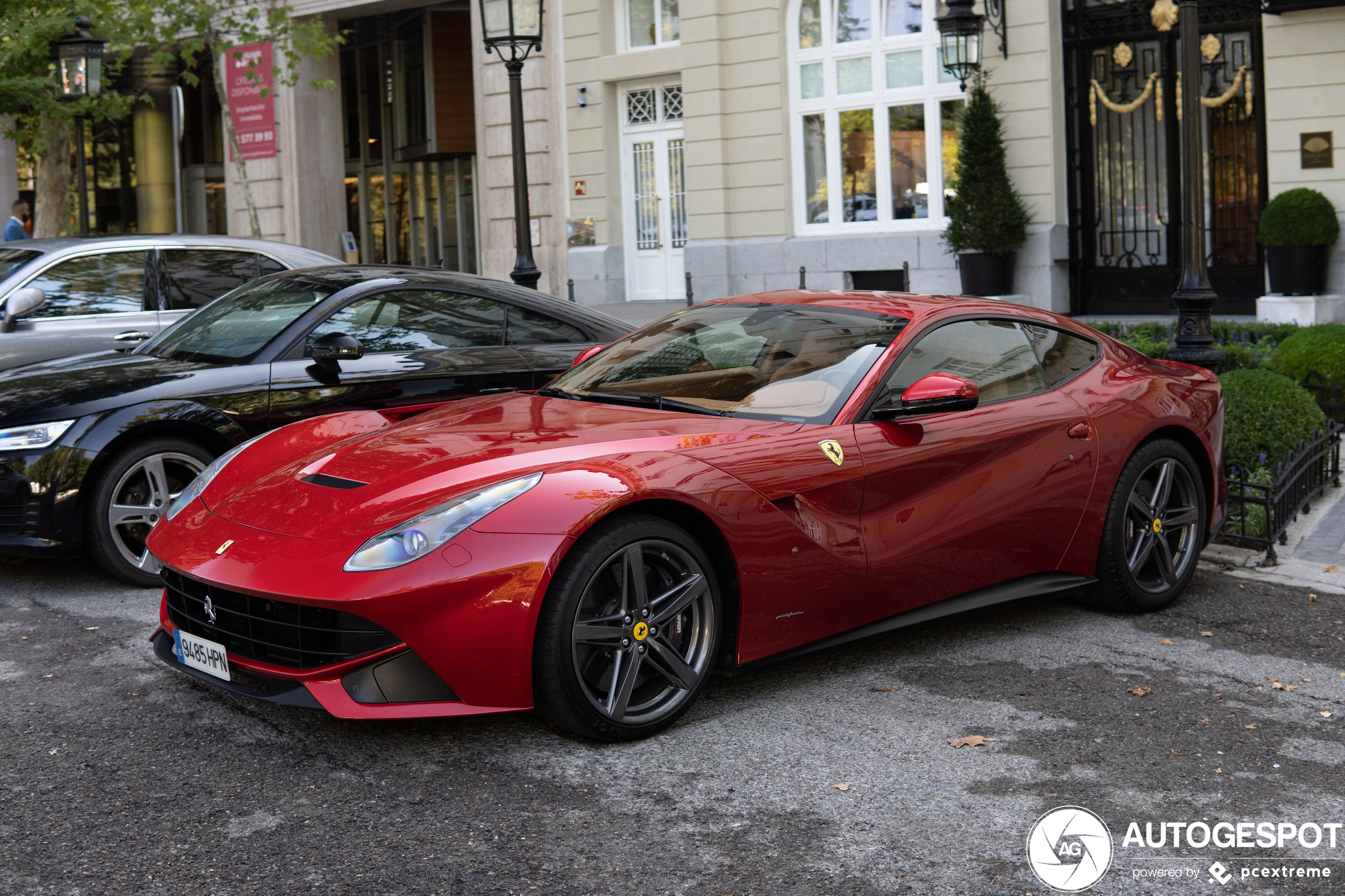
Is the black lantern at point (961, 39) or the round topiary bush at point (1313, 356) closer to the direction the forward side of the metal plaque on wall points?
the round topiary bush

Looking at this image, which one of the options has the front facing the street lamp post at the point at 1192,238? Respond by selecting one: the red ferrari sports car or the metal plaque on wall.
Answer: the metal plaque on wall

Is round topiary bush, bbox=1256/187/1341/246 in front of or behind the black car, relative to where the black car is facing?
behind

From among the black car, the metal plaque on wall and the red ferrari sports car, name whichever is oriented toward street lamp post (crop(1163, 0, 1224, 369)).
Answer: the metal plaque on wall

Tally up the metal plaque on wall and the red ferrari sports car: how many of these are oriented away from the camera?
0

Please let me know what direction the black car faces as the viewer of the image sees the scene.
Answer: facing the viewer and to the left of the viewer
